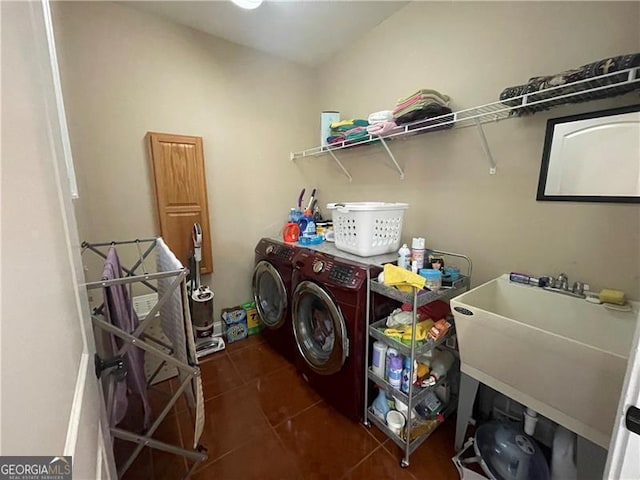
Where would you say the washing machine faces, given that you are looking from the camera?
facing the viewer and to the left of the viewer

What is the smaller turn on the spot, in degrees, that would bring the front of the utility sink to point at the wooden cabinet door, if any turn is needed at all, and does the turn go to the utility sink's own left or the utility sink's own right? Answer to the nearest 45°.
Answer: approximately 45° to the utility sink's own right

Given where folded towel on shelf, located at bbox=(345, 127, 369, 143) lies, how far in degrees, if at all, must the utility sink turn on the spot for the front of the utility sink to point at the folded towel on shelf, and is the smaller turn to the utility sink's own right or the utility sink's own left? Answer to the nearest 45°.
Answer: approximately 45° to the utility sink's own right

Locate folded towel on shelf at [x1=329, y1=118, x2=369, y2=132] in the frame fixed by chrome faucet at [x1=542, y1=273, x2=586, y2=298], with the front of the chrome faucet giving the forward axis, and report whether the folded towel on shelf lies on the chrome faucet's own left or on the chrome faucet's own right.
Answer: on the chrome faucet's own right

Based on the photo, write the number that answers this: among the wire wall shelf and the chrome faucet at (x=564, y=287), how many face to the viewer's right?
0

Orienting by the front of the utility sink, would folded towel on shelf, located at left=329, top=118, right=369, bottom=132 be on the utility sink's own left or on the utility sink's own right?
on the utility sink's own right

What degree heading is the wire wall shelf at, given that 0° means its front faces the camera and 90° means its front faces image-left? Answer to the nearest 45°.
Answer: approximately 45°

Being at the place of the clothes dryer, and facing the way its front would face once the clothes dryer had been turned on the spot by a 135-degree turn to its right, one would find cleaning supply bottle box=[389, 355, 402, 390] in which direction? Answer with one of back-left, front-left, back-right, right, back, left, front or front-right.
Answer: back-right

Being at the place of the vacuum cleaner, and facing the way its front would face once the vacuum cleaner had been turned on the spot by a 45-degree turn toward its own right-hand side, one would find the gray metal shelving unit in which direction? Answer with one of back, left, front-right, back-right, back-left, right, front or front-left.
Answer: front-left

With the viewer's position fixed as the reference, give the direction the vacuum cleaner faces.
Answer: facing the viewer and to the right of the viewer

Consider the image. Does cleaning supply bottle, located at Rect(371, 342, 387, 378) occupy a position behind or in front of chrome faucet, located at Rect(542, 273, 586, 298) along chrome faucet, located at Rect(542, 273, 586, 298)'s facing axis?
in front
